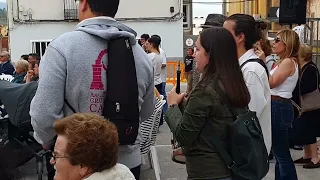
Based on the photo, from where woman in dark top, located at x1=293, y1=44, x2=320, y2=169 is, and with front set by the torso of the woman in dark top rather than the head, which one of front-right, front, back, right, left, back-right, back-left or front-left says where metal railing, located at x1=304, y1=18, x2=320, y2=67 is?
right

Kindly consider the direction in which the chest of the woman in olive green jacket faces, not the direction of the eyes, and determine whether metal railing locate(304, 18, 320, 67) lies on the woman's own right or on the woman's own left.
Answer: on the woman's own right

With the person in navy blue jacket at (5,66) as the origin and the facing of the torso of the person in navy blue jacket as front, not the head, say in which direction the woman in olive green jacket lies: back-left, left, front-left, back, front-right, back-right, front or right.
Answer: left

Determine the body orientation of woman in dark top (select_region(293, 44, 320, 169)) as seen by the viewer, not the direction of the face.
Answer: to the viewer's left

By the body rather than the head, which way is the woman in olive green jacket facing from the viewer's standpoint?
to the viewer's left

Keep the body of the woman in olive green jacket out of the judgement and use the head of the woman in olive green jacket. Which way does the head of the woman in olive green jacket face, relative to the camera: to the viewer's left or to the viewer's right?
to the viewer's left
